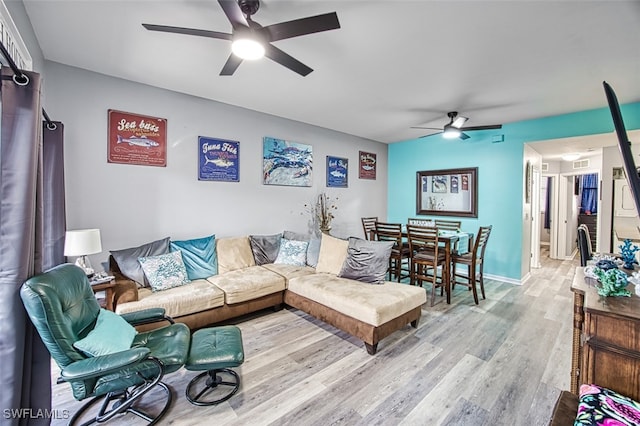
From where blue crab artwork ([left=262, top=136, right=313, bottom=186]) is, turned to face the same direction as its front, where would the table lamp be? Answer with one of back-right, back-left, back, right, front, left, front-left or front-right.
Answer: right

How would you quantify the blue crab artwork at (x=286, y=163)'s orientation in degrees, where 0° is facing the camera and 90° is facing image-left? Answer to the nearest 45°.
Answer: approximately 315°

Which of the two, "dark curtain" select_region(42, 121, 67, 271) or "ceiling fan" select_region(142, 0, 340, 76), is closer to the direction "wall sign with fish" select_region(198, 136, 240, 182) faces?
the ceiling fan

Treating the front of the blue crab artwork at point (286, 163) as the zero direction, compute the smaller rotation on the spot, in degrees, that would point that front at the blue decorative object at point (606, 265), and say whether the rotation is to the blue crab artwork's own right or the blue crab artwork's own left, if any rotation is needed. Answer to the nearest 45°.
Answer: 0° — it already faces it

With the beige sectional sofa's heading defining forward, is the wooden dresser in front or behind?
in front

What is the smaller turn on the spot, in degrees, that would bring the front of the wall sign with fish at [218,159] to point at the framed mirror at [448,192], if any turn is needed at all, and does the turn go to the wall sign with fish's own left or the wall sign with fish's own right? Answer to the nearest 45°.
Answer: approximately 45° to the wall sign with fish's own left

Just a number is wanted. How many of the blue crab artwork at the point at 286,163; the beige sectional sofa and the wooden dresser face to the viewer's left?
1

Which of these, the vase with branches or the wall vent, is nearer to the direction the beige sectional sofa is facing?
the wall vent

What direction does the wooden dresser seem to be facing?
to the viewer's left

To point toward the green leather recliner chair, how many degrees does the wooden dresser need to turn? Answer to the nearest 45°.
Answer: approximately 45° to its left
